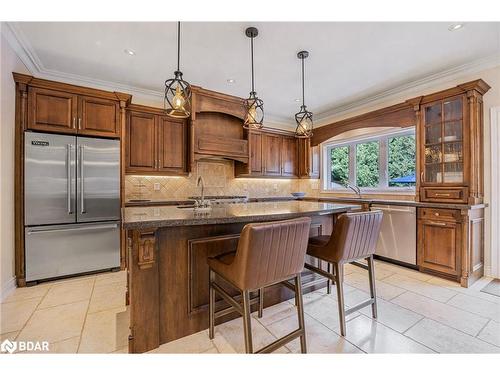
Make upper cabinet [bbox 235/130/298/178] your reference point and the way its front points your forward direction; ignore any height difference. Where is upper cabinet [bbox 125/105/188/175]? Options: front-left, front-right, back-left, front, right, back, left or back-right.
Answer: right

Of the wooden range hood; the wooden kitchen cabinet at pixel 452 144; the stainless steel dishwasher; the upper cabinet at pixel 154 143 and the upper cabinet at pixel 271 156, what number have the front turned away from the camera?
0

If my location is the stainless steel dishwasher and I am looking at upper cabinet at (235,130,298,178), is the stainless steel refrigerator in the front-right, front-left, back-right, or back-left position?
front-left

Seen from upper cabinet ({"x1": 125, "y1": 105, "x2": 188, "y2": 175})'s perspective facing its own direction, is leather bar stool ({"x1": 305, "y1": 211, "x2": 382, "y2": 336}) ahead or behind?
ahead

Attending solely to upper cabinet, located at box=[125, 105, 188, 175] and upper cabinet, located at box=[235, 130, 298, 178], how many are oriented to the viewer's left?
0

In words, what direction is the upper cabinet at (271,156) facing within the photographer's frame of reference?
facing the viewer and to the right of the viewer

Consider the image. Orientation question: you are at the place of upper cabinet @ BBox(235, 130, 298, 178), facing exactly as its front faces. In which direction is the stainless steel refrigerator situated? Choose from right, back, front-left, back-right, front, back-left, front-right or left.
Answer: right

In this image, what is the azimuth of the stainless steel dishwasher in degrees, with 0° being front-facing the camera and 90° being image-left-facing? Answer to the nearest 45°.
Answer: approximately 45°

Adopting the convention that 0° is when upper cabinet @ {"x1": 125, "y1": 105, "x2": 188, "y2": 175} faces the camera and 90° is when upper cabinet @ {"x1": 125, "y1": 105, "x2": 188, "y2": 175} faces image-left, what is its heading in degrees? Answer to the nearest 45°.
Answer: approximately 315°

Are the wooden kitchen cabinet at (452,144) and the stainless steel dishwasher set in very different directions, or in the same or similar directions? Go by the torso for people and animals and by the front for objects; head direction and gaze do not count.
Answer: same or similar directions

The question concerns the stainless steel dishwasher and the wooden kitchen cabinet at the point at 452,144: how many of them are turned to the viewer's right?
0

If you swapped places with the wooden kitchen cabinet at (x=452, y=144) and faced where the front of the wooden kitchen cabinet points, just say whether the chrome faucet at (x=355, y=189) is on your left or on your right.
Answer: on your right

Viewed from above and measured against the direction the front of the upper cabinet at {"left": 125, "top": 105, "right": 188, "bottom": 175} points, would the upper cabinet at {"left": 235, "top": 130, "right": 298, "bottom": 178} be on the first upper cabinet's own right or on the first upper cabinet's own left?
on the first upper cabinet's own left

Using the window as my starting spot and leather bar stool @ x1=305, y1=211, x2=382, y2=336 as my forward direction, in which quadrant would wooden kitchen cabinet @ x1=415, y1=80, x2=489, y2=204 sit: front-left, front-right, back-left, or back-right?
front-left

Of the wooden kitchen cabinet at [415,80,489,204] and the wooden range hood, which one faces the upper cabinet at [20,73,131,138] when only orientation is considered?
the wooden kitchen cabinet

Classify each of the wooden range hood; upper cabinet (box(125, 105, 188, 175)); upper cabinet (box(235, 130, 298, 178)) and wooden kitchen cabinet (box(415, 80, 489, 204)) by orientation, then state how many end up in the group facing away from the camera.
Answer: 0

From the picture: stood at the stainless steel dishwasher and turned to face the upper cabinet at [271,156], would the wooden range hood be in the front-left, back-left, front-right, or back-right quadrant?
front-left

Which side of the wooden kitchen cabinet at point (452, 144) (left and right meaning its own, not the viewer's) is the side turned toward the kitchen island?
front
